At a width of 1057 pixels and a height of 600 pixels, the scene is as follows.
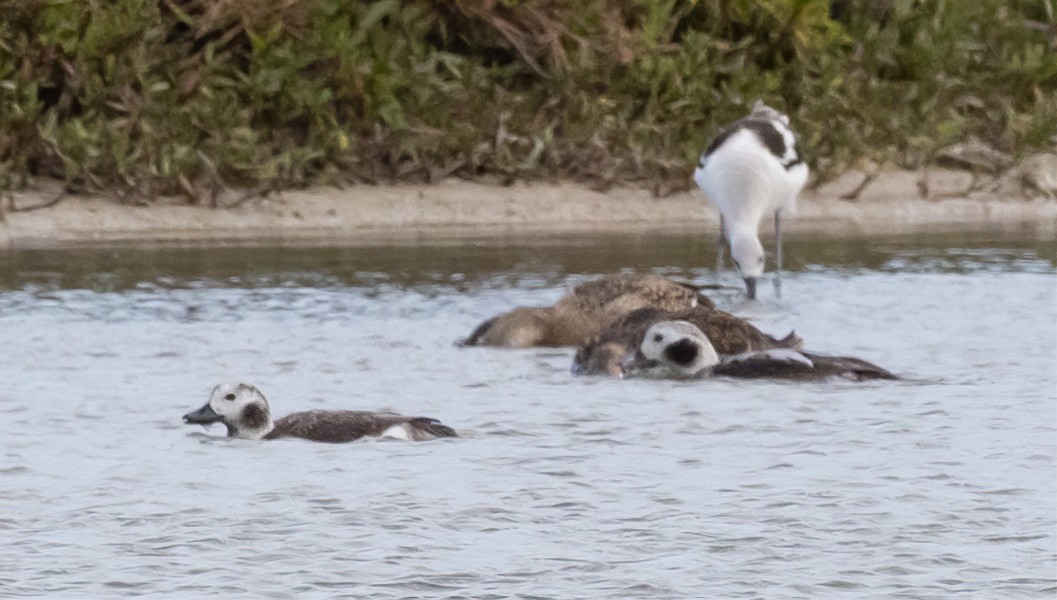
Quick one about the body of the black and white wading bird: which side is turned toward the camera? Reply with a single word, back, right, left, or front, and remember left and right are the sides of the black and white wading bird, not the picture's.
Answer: front

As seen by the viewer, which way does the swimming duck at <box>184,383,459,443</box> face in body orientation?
to the viewer's left

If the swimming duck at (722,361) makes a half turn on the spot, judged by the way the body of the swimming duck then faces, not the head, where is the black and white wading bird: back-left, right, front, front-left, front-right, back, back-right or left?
left

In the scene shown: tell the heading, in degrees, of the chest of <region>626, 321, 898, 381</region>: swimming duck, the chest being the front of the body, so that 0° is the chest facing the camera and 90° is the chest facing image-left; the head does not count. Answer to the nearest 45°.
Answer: approximately 90°

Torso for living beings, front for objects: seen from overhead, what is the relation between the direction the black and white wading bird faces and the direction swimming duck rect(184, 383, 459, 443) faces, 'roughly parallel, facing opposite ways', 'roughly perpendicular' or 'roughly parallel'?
roughly perpendicular

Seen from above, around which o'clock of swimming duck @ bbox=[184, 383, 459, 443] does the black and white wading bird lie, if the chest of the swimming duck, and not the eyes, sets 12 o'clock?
The black and white wading bird is roughly at 4 o'clock from the swimming duck.

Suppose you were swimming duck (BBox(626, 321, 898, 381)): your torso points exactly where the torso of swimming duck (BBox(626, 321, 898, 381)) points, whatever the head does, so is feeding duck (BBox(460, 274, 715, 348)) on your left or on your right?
on your right

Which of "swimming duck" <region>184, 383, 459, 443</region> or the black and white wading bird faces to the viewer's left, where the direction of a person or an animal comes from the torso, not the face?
the swimming duck

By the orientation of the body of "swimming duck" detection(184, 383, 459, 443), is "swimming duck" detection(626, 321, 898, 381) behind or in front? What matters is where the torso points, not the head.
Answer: behind
